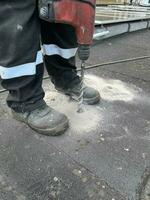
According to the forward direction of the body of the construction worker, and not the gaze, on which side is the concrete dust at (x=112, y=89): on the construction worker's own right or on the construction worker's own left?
on the construction worker's own left

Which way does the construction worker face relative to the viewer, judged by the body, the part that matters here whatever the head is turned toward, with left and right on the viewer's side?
facing the viewer and to the right of the viewer
